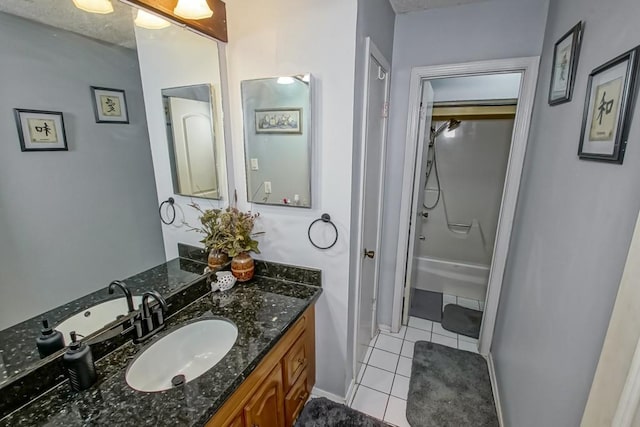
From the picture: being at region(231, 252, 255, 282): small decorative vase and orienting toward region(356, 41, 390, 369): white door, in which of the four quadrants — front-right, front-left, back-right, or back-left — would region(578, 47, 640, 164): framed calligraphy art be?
front-right

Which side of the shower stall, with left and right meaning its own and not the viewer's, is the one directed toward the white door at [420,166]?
front

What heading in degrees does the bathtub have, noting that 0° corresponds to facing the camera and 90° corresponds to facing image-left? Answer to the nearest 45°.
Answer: approximately 0°

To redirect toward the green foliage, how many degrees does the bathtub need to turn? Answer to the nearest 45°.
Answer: approximately 45° to its right

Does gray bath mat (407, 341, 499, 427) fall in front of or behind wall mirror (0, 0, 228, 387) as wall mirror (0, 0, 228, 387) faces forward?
in front

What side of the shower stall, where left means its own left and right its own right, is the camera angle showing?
front

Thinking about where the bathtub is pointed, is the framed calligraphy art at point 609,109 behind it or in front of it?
in front

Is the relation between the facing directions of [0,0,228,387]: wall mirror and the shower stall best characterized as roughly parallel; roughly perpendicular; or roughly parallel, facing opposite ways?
roughly perpendicular

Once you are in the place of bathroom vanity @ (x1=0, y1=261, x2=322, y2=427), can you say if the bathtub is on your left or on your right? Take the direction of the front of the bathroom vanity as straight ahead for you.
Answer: on your left

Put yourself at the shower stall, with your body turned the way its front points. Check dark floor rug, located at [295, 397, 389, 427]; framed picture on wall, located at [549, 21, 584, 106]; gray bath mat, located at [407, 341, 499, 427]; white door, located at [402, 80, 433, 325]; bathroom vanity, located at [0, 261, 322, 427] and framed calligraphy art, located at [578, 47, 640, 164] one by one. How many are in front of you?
6

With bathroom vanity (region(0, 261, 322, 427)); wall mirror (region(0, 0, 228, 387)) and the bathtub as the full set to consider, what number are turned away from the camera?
0

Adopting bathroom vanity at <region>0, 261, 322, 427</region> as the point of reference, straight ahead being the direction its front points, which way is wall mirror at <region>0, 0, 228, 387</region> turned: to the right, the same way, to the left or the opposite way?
the same way

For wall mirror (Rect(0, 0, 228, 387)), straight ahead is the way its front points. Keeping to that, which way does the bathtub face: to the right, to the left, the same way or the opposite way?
to the right

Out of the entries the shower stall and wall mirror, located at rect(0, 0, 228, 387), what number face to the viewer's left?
0

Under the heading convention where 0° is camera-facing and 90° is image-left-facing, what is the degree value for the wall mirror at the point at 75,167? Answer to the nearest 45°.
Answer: approximately 315°

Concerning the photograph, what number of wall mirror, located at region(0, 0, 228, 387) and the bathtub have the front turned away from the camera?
0

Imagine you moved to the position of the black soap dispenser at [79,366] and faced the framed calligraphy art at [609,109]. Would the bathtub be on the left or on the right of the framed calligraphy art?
left

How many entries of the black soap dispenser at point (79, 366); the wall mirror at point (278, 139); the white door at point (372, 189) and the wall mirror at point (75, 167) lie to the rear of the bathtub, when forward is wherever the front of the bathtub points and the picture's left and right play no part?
0
